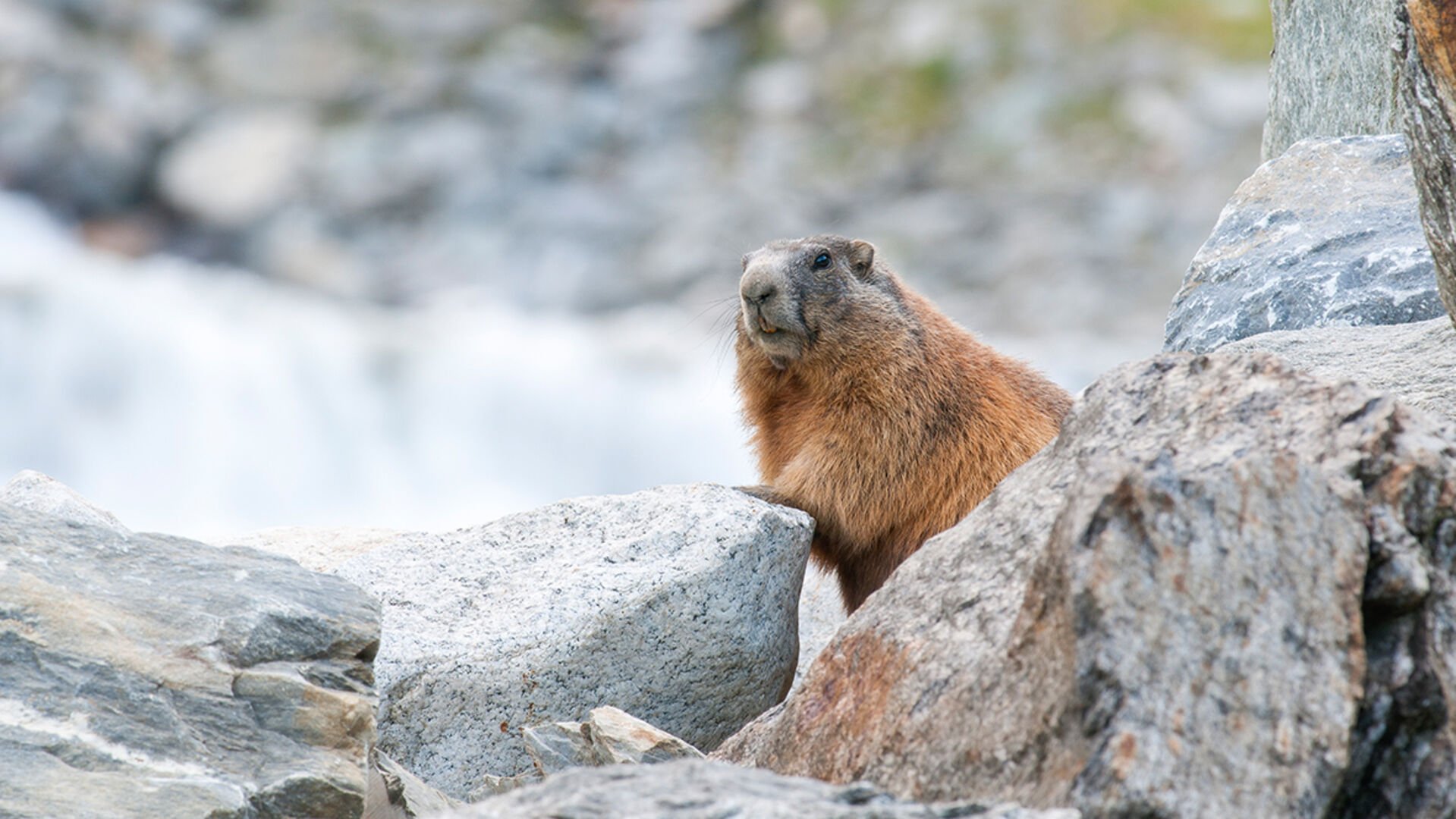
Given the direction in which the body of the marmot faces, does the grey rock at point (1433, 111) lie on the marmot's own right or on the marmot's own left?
on the marmot's own left

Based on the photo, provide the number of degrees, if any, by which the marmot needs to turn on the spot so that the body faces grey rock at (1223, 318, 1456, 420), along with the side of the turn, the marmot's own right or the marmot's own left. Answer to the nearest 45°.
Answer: approximately 90° to the marmot's own left

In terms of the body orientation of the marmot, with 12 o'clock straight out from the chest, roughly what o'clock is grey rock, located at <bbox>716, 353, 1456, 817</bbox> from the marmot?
The grey rock is roughly at 10 o'clock from the marmot.

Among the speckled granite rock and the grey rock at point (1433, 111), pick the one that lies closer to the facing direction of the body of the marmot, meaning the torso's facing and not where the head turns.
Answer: the speckled granite rock

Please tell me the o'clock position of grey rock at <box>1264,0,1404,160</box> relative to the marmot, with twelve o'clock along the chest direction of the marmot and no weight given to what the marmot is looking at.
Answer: The grey rock is roughly at 7 o'clock from the marmot.

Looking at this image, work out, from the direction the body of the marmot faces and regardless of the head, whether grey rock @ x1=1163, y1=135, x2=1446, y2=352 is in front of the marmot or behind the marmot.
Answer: behind

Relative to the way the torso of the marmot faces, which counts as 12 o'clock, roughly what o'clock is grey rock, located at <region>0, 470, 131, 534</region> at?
The grey rock is roughly at 1 o'clock from the marmot.

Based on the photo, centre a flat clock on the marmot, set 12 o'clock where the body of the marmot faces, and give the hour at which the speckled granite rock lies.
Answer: The speckled granite rock is roughly at 12 o'clock from the marmot.

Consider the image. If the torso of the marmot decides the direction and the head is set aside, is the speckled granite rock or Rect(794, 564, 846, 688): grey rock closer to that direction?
the speckled granite rock

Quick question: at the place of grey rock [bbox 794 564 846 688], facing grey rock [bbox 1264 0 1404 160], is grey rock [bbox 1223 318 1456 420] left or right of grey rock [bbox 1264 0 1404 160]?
right
